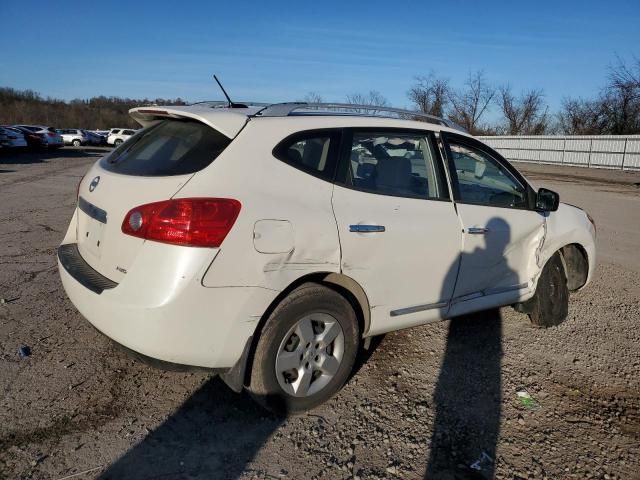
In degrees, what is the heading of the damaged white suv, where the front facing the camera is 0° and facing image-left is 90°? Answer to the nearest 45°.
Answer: approximately 225°

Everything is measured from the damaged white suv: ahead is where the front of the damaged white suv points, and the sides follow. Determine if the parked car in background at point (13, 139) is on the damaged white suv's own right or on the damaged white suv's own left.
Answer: on the damaged white suv's own left

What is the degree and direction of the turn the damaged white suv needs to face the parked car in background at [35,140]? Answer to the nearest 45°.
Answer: approximately 90° to its left
